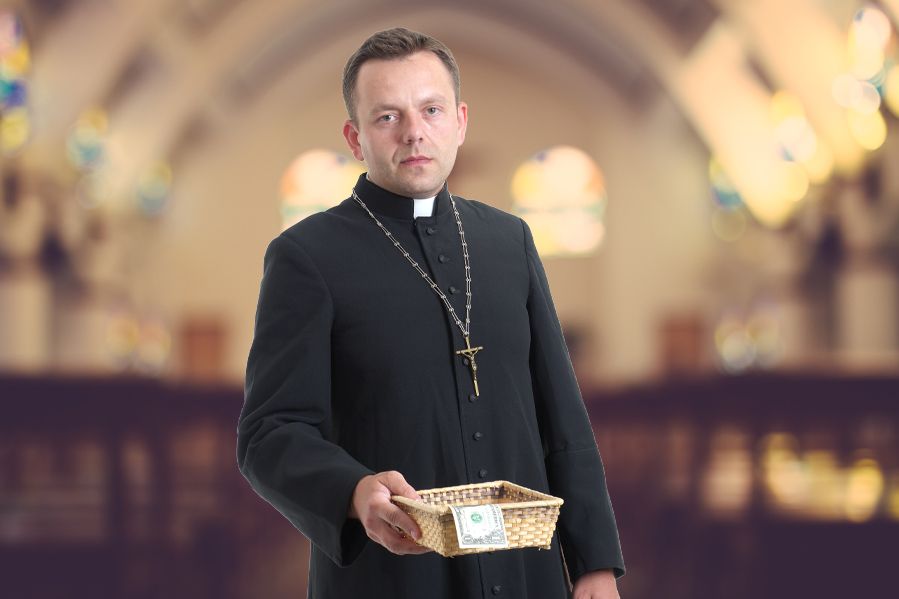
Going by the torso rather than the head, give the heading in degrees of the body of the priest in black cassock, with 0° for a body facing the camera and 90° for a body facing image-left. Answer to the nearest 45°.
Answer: approximately 315°
